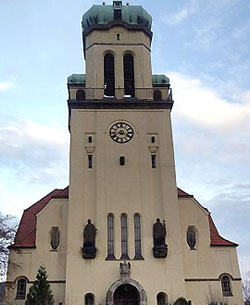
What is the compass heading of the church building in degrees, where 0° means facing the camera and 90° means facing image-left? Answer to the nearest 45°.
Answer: approximately 0°

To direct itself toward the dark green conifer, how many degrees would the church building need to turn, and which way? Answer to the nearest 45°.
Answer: approximately 45° to its right
